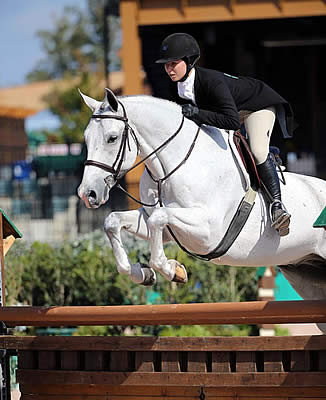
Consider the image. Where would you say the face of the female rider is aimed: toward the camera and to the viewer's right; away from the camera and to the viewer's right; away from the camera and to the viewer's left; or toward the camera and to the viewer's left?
toward the camera and to the viewer's left

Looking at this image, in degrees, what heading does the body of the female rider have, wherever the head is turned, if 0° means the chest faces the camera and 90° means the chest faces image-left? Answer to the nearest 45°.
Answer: approximately 45°

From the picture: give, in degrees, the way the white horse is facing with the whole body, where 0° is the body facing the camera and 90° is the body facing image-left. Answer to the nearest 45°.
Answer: approximately 45°

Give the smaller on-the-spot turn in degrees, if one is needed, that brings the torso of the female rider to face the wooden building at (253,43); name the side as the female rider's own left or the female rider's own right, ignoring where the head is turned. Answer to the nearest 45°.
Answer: approximately 135° to the female rider's own right

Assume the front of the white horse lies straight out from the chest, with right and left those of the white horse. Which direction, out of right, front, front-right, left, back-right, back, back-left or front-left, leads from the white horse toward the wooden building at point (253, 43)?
back-right
